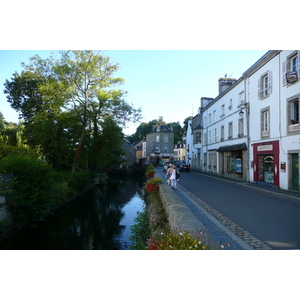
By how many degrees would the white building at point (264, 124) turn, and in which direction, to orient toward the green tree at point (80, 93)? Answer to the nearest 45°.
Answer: approximately 45° to its right

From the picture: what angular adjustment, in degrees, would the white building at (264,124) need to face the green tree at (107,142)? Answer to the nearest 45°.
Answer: approximately 45° to its right

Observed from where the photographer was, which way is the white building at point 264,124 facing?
facing the viewer and to the left of the viewer

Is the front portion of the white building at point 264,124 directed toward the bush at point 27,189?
yes
